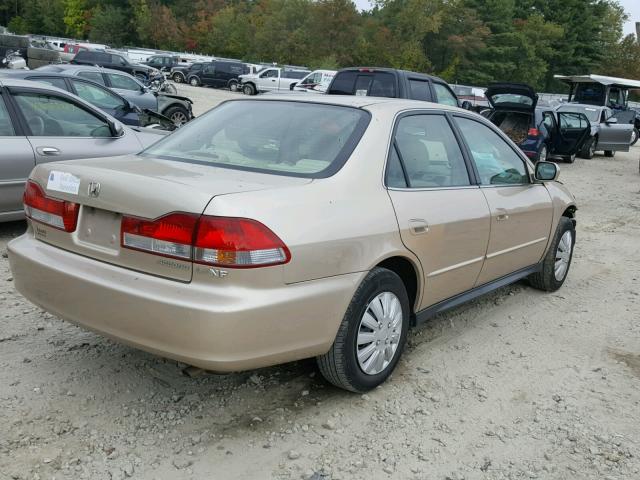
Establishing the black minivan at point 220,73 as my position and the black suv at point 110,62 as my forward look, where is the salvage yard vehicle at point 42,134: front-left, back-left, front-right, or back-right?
front-left

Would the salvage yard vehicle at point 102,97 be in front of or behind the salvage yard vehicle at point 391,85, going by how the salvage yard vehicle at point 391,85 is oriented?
behind

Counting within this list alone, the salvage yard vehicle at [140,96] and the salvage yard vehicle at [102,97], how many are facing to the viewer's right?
2

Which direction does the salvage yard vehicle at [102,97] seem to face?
to the viewer's right

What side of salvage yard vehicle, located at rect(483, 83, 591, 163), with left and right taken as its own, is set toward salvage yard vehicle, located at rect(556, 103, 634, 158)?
front

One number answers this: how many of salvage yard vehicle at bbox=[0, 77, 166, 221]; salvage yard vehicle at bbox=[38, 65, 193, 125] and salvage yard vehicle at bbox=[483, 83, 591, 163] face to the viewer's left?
0

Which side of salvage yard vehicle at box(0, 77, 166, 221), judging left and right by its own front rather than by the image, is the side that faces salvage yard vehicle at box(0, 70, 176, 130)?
left

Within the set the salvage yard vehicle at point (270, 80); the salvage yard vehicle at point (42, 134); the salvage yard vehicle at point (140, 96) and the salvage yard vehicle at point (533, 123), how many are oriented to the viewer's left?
1

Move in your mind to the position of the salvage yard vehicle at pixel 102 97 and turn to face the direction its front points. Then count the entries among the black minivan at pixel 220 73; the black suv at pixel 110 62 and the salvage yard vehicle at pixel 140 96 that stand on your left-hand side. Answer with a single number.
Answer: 3

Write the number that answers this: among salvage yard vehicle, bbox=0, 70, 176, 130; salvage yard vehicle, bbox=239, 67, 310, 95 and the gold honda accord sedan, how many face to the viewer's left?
1

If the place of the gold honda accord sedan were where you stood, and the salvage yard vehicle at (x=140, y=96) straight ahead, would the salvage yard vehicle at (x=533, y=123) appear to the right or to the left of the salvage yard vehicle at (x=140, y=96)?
right

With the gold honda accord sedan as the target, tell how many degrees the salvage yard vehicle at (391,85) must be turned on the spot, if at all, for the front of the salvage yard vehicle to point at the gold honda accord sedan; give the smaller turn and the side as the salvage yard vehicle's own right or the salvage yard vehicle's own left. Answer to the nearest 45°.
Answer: approximately 135° to the salvage yard vehicle's own right

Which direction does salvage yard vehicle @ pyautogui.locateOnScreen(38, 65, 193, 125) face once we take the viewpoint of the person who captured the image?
facing to the right of the viewer

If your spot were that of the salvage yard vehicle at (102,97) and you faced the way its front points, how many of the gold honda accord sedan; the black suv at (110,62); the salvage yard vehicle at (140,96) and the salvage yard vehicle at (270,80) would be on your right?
1

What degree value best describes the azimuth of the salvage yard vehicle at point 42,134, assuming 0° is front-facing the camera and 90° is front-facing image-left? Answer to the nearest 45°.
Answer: approximately 270°
